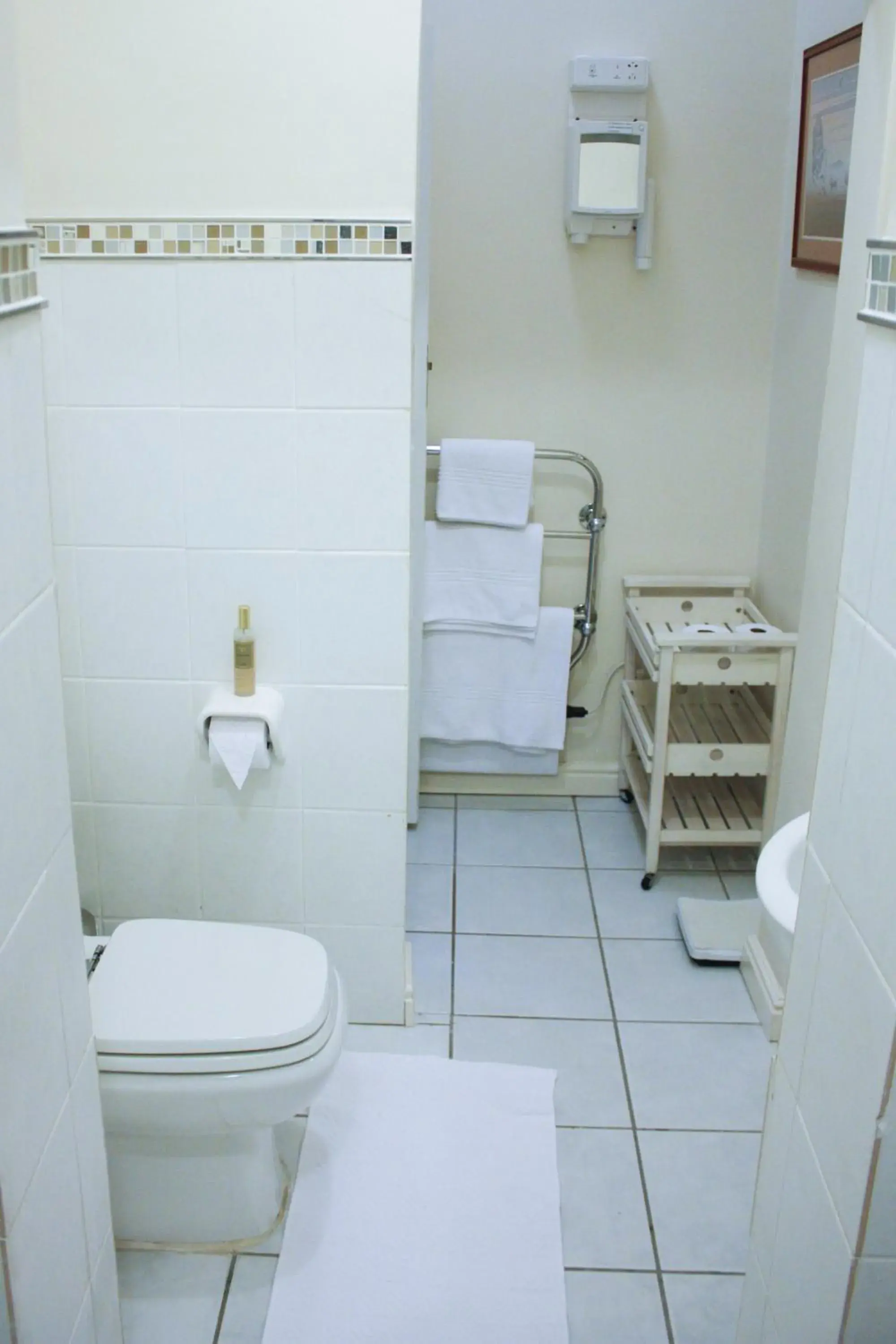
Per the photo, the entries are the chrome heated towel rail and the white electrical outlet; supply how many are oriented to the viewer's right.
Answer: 0

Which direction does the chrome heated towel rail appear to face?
toward the camera

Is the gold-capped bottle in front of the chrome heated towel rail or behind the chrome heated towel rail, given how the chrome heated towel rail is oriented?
in front

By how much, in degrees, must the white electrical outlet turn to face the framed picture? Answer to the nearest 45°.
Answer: approximately 45° to its left

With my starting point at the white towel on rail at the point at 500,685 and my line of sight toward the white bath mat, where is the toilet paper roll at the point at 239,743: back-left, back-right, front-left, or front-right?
front-right

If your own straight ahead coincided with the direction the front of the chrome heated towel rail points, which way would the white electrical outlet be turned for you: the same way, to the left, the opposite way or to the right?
the same way

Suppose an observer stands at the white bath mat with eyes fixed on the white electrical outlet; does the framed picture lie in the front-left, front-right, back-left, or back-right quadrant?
front-right

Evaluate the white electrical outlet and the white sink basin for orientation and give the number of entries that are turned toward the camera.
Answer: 1

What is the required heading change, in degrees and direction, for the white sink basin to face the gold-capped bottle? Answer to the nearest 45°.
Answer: approximately 45° to its right

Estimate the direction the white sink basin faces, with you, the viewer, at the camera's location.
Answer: facing to the left of the viewer

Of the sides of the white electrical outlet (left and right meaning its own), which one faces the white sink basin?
front

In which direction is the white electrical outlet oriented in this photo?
toward the camera
